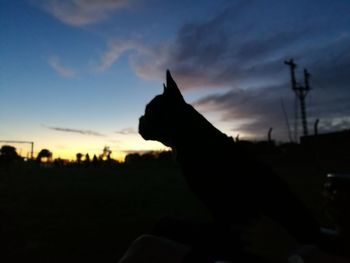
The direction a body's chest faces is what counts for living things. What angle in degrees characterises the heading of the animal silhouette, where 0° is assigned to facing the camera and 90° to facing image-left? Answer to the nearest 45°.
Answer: approximately 90°

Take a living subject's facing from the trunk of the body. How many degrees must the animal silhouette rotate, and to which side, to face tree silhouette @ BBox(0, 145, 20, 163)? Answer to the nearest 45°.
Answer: approximately 45° to its right
